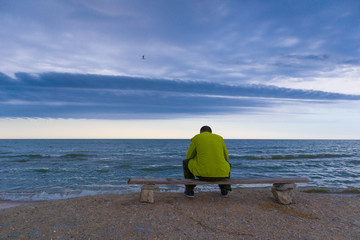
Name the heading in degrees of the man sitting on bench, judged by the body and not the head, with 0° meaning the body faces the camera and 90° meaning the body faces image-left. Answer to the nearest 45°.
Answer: approximately 180°
